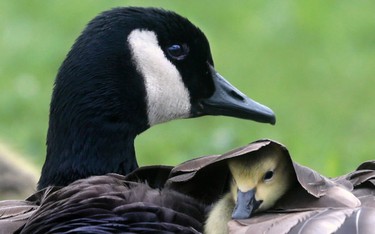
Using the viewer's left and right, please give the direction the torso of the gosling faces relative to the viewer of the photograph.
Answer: facing the viewer and to the left of the viewer

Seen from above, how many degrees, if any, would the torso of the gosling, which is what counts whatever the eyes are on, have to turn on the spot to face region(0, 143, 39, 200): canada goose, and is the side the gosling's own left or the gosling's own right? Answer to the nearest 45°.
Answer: approximately 90° to the gosling's own right
